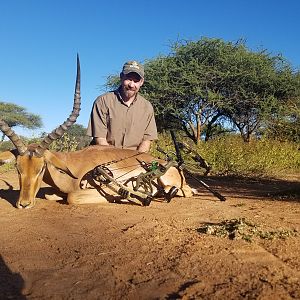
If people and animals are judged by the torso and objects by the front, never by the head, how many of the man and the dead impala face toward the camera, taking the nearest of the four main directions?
1

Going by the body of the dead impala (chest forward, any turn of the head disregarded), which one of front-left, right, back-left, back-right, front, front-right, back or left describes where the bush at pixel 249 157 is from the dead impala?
back-right

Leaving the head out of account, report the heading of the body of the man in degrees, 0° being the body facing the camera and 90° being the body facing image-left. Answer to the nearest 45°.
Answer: approximately 0°

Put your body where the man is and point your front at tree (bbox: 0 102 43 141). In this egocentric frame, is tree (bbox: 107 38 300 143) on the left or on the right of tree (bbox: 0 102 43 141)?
right

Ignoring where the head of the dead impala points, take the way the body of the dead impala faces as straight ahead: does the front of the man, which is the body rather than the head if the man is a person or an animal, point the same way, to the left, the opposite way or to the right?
to the left

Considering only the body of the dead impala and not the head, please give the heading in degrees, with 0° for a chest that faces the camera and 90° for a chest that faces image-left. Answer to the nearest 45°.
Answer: approximately 90°

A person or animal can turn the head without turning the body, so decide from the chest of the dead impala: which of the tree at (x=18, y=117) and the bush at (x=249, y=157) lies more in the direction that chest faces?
the tree

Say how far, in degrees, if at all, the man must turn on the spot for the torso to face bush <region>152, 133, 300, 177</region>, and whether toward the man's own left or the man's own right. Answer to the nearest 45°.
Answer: approximately 135° to the man's own left
